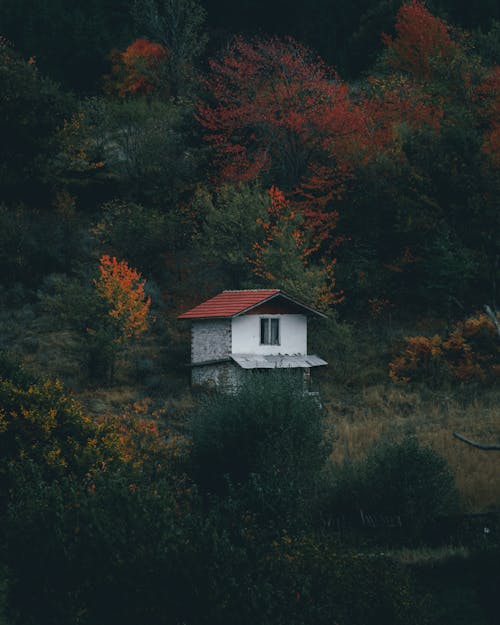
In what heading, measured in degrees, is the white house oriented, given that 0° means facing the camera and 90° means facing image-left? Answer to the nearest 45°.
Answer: approximately 315°

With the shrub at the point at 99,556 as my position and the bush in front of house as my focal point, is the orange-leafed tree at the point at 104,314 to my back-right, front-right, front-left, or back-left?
front-left

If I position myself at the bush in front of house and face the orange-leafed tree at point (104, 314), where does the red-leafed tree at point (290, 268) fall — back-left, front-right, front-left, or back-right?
front-right

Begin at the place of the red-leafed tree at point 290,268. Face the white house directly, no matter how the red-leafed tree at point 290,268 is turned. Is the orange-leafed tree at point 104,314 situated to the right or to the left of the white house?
right

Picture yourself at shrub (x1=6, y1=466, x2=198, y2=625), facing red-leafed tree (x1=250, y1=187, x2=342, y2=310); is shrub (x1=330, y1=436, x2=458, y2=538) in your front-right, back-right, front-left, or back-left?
front-right

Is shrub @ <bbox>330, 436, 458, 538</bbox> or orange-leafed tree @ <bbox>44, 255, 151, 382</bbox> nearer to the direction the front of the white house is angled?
the shrub

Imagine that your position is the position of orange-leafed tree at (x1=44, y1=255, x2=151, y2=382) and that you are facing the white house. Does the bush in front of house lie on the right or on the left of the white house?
right

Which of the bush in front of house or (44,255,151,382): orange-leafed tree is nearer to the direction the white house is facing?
the bush in front of house

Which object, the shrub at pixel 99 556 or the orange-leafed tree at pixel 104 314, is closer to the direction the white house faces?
the shrub

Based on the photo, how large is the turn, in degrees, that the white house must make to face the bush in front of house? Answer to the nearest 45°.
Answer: approximately 45° to its right

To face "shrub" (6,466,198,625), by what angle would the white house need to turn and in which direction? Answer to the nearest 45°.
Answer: approximately 45° to its right
